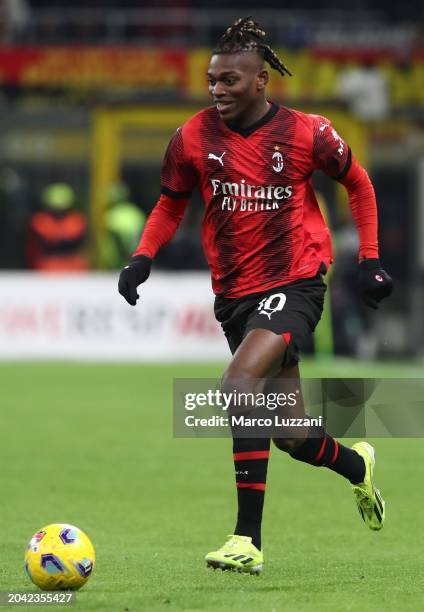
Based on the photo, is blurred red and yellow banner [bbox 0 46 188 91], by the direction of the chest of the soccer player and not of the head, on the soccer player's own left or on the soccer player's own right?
on the soccer player's own right

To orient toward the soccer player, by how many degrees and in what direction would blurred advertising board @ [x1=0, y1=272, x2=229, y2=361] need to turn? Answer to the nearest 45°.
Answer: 0° — it already faces them

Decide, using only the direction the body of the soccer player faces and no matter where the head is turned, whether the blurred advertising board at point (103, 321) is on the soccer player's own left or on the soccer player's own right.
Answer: on the soccer player's own right

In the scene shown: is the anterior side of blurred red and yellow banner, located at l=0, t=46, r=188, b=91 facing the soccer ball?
yes

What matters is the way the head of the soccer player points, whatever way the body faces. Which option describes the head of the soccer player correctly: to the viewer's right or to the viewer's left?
to the viewer's left

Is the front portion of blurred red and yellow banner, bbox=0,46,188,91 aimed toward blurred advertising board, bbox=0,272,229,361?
yes

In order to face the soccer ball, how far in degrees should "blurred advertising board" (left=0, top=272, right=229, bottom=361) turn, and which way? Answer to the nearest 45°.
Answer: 0° — it already faces it

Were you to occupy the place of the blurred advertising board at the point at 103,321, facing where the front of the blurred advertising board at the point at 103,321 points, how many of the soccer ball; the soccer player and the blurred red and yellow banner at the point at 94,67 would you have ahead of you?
2

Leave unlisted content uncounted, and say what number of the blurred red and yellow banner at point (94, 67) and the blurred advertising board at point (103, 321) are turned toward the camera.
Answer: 2

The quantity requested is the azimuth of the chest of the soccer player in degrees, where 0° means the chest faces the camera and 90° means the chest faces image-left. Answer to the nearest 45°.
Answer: approximately 45°
